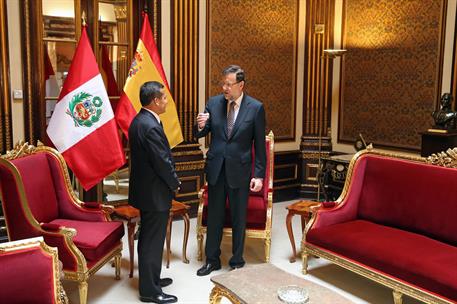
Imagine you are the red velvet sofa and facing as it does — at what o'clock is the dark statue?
The dark statue is roughly at 5 o'clock from the red velvet sofa.

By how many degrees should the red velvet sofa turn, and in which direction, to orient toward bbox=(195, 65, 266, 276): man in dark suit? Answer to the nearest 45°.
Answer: approximately 45° to its right

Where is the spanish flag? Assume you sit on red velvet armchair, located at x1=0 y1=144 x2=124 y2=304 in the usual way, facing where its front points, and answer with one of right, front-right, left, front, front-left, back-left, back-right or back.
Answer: left

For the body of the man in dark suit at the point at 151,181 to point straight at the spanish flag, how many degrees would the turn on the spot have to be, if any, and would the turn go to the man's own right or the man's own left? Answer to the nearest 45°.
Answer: approximately 90° to the man's own left

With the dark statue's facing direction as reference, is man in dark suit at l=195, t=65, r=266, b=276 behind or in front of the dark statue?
in front

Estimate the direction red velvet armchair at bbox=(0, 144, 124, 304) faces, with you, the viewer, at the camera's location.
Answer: facing the viewer and to the right of the viewer

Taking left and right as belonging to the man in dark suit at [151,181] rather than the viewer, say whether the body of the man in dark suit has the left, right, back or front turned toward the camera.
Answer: right

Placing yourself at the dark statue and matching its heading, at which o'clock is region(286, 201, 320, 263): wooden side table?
The wooden side table is roughly at 12 o'clock from the dark statue.
